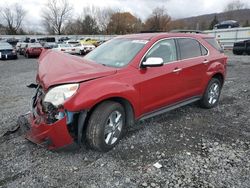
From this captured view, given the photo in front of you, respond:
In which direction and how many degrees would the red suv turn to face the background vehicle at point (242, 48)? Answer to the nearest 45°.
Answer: approximately 180°

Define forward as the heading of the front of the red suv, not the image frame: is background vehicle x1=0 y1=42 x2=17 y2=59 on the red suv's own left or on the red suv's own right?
on the red suv's own right

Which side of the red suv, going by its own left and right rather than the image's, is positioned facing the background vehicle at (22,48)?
right

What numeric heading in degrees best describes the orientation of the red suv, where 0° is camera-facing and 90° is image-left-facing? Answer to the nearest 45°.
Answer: approximately 45°
